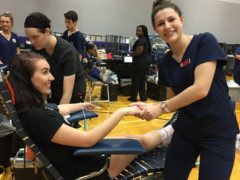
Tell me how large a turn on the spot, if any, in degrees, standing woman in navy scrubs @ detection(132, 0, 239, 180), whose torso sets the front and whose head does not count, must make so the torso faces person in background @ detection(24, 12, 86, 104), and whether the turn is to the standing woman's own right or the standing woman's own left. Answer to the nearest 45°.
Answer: approximately 90° to the standing woman's own right

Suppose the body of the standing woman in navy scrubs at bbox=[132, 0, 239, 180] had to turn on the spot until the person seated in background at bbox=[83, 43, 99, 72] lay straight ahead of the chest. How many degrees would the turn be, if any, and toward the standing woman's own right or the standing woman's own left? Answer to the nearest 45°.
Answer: approximately 90° to the standing woman's own right

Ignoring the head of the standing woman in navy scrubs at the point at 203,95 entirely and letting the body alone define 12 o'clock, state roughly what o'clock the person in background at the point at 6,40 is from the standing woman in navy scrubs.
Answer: The person in background is roughly at 3 o'clock from the standing woman in navy scrubs.

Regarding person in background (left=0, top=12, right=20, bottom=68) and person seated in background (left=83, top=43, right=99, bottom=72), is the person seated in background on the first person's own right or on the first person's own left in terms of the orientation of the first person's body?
on the first person's own left

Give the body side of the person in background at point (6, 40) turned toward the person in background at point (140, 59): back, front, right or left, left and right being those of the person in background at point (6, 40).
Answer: left

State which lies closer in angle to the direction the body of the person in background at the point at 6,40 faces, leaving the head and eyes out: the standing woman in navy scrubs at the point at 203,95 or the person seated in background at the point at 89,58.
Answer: the standing woman in navy scrubs

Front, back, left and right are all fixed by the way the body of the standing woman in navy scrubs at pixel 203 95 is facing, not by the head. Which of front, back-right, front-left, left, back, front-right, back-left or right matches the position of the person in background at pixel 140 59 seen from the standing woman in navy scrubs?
back-right

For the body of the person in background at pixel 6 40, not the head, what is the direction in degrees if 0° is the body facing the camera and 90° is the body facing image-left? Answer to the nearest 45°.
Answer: approximately 0°

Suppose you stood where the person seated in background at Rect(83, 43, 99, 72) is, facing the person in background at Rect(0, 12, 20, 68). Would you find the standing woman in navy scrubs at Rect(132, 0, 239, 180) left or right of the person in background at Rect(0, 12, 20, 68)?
left
